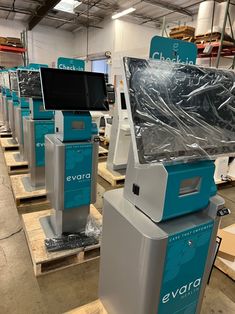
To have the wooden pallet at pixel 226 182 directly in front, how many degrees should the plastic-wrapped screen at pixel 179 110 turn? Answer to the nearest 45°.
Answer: approximately 135° to its left

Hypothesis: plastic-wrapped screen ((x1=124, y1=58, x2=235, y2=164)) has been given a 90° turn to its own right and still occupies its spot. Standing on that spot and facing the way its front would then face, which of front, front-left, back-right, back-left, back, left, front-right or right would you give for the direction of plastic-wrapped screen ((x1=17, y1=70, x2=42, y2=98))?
right

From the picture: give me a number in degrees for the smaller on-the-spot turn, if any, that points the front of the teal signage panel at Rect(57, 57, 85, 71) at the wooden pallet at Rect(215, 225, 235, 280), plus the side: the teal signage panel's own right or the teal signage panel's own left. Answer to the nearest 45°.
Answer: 0° — it already faces it

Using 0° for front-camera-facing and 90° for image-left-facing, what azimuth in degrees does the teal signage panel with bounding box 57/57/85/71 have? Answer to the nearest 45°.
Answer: approximately 315°

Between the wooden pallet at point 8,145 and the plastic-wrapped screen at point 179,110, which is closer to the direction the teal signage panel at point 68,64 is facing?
the plastic-wrapped screen
